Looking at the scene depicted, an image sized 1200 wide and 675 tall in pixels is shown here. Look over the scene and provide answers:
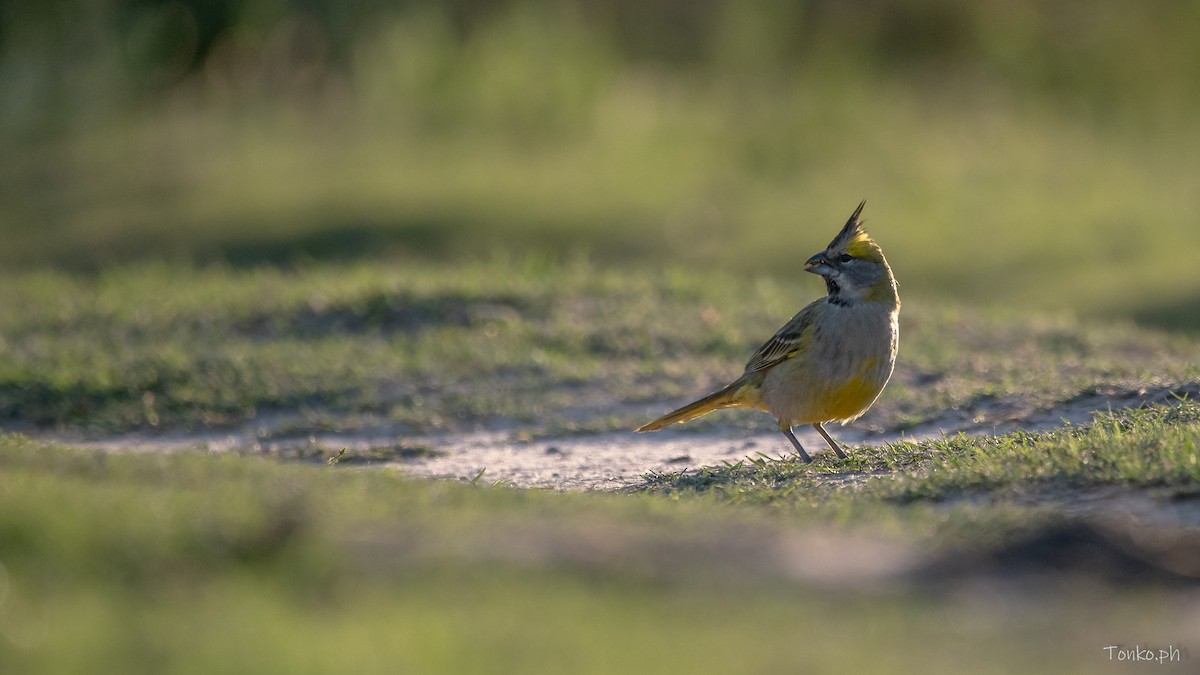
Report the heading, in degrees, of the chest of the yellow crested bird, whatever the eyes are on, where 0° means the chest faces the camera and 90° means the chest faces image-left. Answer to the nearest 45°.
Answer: approximately 315°

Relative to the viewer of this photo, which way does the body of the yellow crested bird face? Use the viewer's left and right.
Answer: facing the viewer and to the right of the viewer
